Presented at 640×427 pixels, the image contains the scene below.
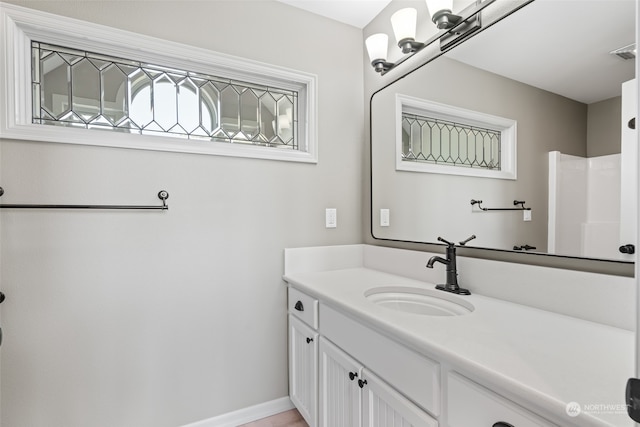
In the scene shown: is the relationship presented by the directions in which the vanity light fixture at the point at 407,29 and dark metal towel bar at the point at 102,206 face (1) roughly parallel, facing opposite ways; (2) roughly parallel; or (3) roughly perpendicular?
roughly perpendicular

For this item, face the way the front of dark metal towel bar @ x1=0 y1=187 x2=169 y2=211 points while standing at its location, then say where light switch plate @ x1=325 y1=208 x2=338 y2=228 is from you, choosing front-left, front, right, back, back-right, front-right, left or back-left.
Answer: left

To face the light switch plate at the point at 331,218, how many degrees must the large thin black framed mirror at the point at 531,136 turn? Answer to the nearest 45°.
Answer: approximately 45° to its right

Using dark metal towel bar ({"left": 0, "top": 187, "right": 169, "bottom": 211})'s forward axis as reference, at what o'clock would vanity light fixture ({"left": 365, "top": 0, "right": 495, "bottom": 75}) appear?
The vanity light fixture is roughly at 10 o'clock from the dark metal towel bar.

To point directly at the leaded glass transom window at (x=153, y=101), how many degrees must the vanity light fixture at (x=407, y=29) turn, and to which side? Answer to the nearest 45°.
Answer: approximately 45° to its right

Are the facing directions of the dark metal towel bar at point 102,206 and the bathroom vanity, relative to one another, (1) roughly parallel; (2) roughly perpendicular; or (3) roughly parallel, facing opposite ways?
roughly perpendicular
